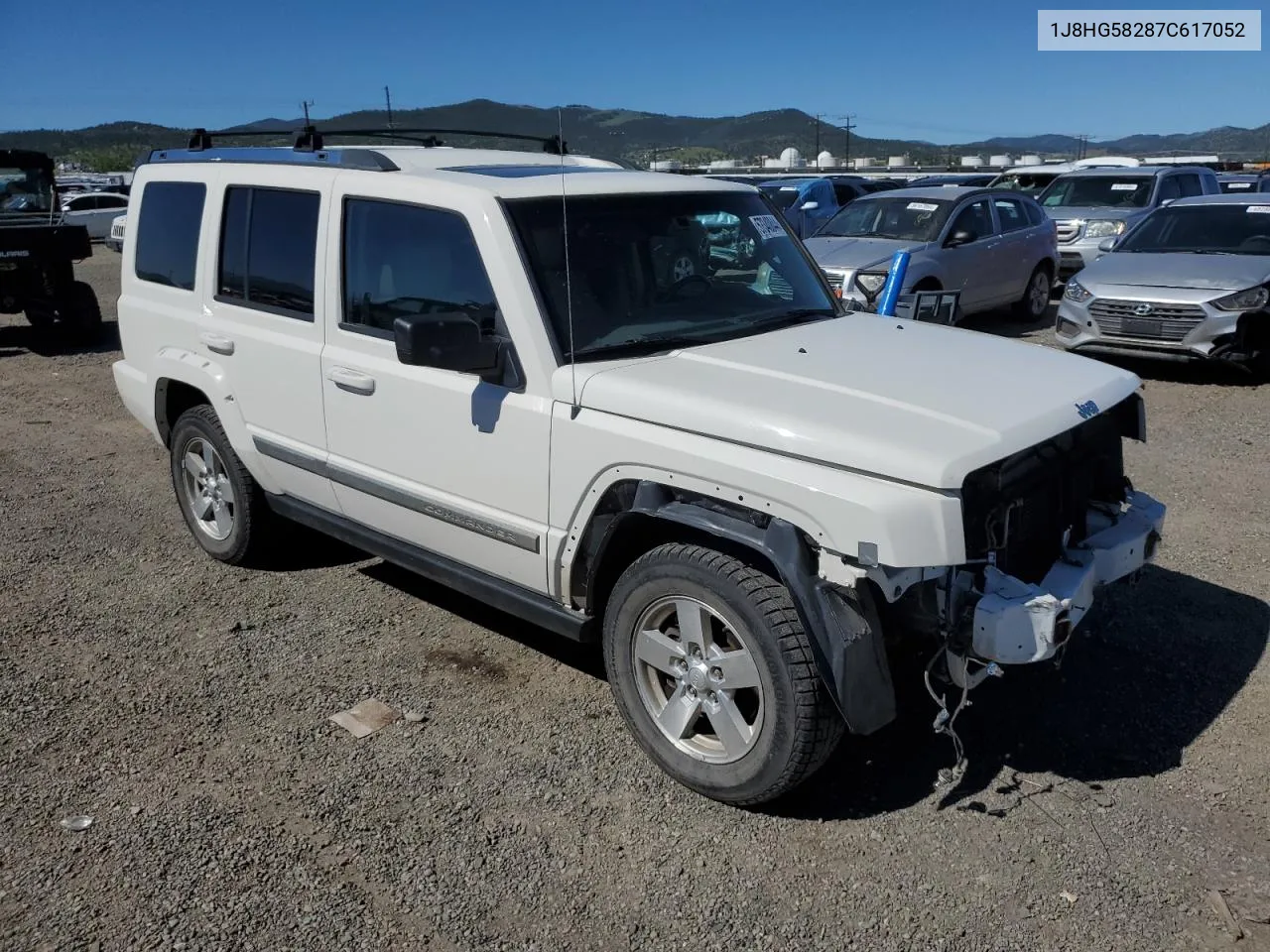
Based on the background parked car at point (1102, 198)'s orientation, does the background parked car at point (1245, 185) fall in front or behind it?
behind

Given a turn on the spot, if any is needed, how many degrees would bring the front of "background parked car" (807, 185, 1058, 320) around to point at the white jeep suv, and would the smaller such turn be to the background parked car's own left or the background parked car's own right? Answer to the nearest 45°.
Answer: approximately 45° to the background parked car's own left

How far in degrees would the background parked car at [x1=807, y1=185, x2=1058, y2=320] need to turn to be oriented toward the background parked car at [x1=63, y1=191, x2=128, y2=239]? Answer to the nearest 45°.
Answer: approximately 90° to its right

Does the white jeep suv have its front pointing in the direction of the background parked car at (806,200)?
no

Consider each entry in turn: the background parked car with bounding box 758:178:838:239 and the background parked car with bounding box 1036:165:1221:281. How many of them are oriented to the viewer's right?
0

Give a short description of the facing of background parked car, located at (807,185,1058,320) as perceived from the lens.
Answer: facing the viewer and to the left of the viewer

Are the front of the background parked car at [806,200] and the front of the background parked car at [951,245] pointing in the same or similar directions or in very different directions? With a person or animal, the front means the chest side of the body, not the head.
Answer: same or similar directions

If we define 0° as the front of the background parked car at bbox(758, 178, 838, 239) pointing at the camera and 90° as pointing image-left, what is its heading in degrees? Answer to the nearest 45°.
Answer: approximately 45°

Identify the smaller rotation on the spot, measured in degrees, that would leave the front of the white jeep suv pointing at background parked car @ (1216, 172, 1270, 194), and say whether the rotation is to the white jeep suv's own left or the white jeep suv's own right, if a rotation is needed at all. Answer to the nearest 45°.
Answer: approximately 90° to the white jeep suv's own left

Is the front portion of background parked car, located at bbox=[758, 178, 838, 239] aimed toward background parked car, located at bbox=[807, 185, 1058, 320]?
no

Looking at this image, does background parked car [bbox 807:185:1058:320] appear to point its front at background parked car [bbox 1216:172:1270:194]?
no

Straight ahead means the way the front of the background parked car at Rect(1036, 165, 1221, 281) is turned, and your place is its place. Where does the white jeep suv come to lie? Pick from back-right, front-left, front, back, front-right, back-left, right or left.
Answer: front-left

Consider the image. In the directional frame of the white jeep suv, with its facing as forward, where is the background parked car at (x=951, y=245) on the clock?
The background parked car is roughly at 8 o'clock from the white jeep suv.

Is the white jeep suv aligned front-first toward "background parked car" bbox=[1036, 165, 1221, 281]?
no

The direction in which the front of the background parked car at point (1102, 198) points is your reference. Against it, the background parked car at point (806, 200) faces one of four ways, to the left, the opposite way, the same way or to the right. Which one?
the same way

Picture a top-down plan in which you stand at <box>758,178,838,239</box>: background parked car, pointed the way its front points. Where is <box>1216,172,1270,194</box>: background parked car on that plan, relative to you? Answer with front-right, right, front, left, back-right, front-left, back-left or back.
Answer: back-left
